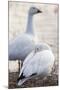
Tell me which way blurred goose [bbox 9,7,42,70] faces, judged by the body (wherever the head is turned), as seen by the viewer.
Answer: to the viewer's right
